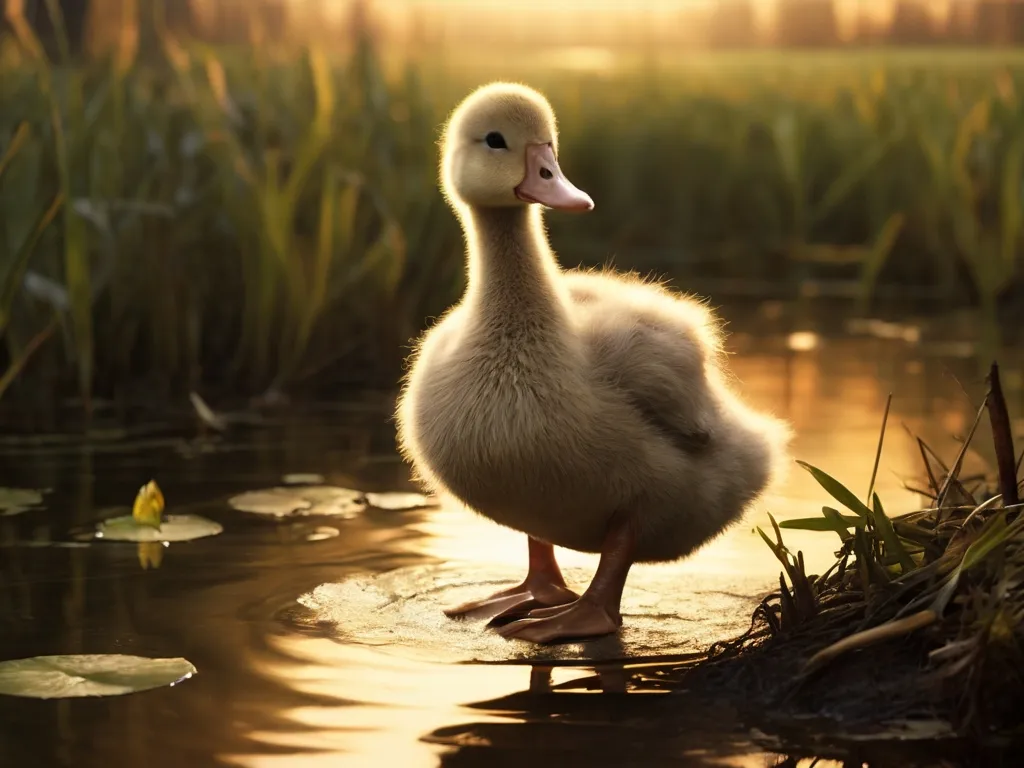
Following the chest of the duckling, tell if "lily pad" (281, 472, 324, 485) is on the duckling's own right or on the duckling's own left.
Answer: on the duckling's own right

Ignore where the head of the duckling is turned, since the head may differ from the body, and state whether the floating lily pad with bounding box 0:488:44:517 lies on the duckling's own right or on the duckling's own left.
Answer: on the duckling's own right

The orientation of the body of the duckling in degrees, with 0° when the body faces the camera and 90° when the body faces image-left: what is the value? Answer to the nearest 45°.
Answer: approximately 45°

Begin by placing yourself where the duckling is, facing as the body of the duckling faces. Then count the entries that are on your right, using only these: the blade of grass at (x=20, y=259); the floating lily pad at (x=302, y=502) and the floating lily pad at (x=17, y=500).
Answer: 3

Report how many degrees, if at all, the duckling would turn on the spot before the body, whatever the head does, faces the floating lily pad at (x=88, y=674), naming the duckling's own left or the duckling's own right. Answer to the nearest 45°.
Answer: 0° — it already faces it

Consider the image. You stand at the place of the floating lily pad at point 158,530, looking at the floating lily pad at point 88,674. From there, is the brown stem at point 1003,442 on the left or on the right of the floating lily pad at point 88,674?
left
